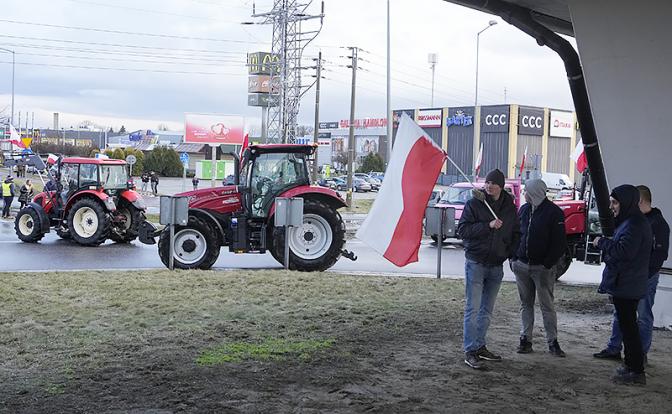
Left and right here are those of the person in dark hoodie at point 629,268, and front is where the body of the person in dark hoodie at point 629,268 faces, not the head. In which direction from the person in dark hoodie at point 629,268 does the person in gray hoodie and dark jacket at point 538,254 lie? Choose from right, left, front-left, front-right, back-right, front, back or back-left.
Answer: front-right

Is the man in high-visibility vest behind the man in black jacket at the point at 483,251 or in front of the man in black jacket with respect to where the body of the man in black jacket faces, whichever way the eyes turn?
behind

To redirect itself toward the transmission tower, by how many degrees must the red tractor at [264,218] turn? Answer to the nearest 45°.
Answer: approximately 90° to its right

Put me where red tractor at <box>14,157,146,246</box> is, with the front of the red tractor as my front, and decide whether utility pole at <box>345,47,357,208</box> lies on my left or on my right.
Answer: on my right

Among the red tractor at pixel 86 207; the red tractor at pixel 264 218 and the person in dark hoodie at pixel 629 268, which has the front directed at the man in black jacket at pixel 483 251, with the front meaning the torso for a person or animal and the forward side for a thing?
the person in dark hoodie

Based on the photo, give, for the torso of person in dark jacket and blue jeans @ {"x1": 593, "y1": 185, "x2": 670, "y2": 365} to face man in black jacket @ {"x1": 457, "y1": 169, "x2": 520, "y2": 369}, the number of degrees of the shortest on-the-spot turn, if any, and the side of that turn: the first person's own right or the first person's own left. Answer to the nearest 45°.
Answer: approximately 45° to the first person's own left

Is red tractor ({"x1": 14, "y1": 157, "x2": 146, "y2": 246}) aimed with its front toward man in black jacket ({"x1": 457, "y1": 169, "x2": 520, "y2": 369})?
no

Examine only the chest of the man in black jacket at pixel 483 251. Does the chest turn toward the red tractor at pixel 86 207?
no

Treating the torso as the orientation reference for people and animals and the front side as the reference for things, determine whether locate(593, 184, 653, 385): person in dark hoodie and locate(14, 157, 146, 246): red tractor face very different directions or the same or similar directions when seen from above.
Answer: same or similar directions

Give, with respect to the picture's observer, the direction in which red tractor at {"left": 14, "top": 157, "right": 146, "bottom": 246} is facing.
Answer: facing away from the viewer and to the left of the viewer

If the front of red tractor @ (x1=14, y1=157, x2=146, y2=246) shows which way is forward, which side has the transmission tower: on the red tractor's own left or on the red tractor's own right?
on the red tractor's own right

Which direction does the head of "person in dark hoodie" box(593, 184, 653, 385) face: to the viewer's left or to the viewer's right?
to the viewer's left

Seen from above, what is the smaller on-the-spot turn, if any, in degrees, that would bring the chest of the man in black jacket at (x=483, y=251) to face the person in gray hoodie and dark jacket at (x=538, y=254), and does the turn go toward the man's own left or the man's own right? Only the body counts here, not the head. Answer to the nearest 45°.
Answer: approximately 90° to the man's own left

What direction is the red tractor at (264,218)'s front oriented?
to the viewer's left

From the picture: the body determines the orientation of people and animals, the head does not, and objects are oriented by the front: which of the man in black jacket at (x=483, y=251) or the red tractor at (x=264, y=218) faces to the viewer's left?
the red tractor

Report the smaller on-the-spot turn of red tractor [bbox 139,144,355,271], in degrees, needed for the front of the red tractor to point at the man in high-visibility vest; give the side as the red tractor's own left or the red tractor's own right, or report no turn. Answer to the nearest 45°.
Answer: approximately 45° to the red tractor's own right

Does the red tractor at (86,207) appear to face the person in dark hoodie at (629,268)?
no

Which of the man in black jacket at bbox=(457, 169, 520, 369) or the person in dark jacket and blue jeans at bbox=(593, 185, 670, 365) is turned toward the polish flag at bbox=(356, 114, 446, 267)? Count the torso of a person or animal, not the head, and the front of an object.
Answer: the person in dark jacket and blue jeans

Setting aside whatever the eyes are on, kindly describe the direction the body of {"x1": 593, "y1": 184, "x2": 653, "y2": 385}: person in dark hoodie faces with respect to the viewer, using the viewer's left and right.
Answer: facing to the left of the viewer

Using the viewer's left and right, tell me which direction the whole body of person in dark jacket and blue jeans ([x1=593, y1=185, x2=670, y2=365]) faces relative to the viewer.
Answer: facing to the left of the viewer
